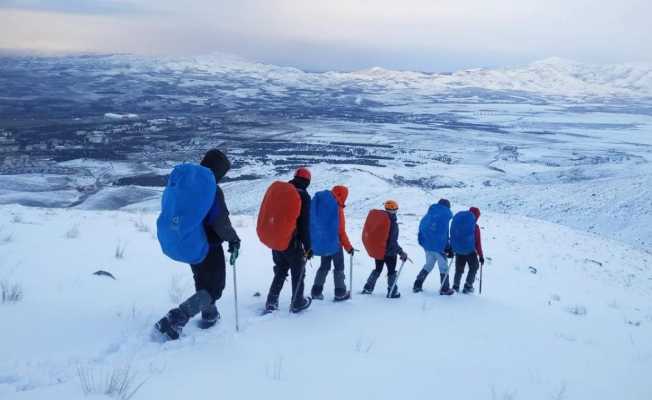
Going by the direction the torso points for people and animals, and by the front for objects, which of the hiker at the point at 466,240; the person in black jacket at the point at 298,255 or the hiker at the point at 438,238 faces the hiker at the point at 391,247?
the person in black jacket

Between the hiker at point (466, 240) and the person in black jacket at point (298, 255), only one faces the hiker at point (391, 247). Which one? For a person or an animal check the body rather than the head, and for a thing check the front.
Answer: the person in black jacket

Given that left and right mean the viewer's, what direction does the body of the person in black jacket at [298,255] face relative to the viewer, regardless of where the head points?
facing away from the viewer and to the right of the viewer

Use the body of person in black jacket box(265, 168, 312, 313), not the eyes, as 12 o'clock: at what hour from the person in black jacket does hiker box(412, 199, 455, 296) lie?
The hiker is roughly at 12 o'clock from the person in black jacket.

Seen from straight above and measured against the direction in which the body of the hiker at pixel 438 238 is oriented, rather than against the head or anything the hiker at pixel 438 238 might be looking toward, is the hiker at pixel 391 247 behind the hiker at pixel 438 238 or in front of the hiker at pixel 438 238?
behind

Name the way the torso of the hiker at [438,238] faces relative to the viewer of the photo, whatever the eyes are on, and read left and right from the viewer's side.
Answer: facing away from the viewer and to the right of the viewer

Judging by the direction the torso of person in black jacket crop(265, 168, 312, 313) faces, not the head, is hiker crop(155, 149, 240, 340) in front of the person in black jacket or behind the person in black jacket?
behind

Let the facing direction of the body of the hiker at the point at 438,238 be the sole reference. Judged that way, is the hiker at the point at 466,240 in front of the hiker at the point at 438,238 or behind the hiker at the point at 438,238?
in front

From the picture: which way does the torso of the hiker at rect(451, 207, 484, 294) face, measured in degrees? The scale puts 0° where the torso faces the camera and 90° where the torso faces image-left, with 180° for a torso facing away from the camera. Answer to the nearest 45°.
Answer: approximately 225°

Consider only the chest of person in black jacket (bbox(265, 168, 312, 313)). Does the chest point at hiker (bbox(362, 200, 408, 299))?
yes
